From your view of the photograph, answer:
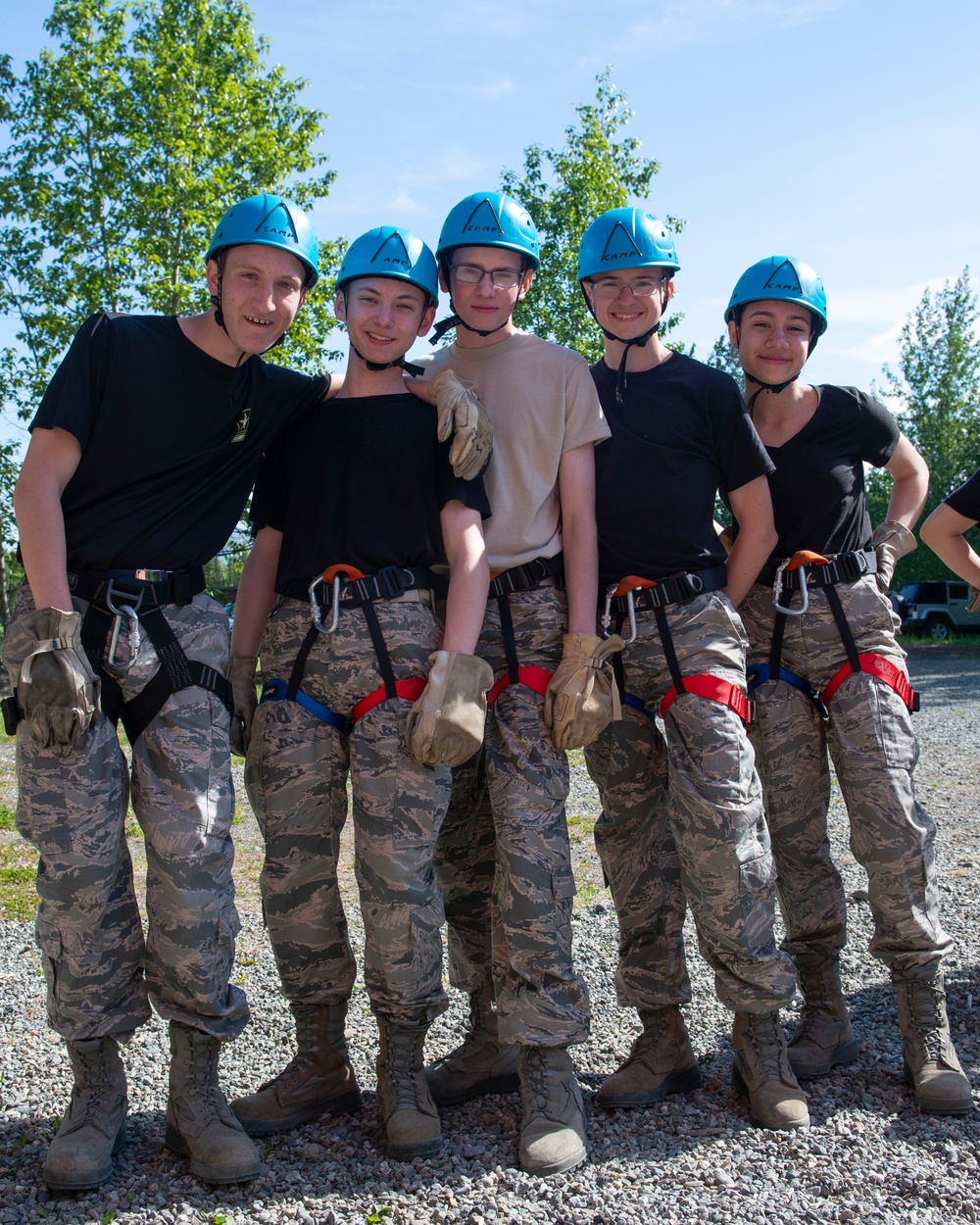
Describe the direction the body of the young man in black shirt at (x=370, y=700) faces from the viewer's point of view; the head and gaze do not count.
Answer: toward the camera

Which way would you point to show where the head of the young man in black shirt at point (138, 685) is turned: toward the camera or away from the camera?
toward the camera

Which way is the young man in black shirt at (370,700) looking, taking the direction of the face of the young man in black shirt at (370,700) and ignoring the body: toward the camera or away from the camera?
toward the camera

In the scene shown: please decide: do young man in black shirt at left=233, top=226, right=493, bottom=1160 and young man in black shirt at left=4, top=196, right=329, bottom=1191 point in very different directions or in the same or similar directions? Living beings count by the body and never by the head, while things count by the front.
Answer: same or similar directions

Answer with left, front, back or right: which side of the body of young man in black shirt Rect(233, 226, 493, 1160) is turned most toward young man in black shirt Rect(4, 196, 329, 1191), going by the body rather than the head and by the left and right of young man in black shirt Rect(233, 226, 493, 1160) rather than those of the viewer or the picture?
right

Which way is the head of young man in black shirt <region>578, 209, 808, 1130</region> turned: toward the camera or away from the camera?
toward the camera

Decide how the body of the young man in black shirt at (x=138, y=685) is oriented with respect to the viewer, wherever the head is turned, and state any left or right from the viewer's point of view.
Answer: facing the viewer

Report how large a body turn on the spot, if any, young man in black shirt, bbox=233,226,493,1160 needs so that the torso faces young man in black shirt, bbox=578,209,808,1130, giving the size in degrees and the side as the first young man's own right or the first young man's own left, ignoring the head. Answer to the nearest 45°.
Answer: approximately 90° to the first young man's own left

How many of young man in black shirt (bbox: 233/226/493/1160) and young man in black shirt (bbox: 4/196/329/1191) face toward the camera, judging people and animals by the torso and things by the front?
2

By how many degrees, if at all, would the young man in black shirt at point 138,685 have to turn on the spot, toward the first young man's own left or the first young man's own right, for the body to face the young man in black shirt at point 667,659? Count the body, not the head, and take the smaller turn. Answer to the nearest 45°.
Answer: approximately 90° to the first young man's own left
